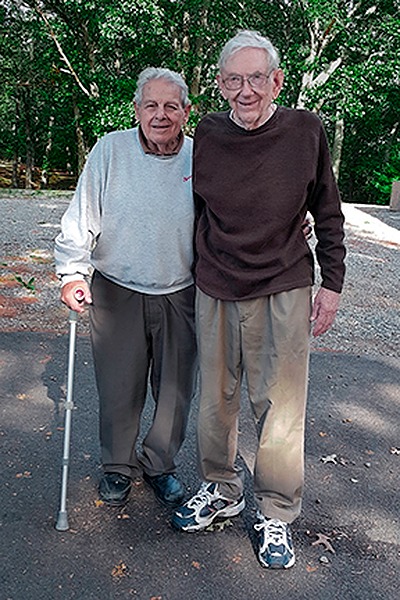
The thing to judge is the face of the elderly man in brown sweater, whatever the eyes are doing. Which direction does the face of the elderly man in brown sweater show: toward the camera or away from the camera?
toward the camera

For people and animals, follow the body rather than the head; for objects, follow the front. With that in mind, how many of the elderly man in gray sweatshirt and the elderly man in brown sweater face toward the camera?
2

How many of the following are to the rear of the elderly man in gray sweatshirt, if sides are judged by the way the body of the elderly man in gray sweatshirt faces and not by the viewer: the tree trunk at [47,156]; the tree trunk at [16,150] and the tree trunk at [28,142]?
3

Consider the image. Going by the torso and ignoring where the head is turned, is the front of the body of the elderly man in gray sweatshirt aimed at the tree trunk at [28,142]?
no

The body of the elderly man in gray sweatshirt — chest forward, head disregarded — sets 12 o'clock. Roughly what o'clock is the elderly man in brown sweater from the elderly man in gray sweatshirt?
The elderly man in brown sweater is roughly at 10 o'clock from the elderly man in gray sweatshirt.

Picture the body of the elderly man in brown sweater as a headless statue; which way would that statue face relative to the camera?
toward the camera

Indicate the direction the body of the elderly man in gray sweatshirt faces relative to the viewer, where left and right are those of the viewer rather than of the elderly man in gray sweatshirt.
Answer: facing the viewer

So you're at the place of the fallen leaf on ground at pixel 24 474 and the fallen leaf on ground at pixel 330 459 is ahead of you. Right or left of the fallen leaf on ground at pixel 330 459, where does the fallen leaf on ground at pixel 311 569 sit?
right

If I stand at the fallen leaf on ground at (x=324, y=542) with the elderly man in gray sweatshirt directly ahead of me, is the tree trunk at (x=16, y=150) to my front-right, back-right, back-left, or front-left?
front-right

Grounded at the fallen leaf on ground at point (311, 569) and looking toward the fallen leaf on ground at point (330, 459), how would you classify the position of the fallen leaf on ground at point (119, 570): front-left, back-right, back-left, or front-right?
back-left

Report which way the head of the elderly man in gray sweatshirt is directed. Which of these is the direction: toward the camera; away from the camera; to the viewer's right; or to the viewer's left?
toward the camera

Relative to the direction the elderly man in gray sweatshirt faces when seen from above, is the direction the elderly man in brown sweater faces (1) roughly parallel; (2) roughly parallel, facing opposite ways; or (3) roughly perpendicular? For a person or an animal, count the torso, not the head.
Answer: roughly parallel
